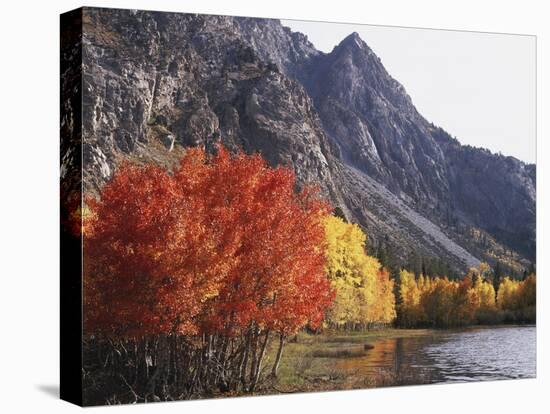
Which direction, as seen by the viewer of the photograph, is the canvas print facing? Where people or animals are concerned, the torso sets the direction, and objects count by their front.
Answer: facing the viewer and to the right of the viewer
